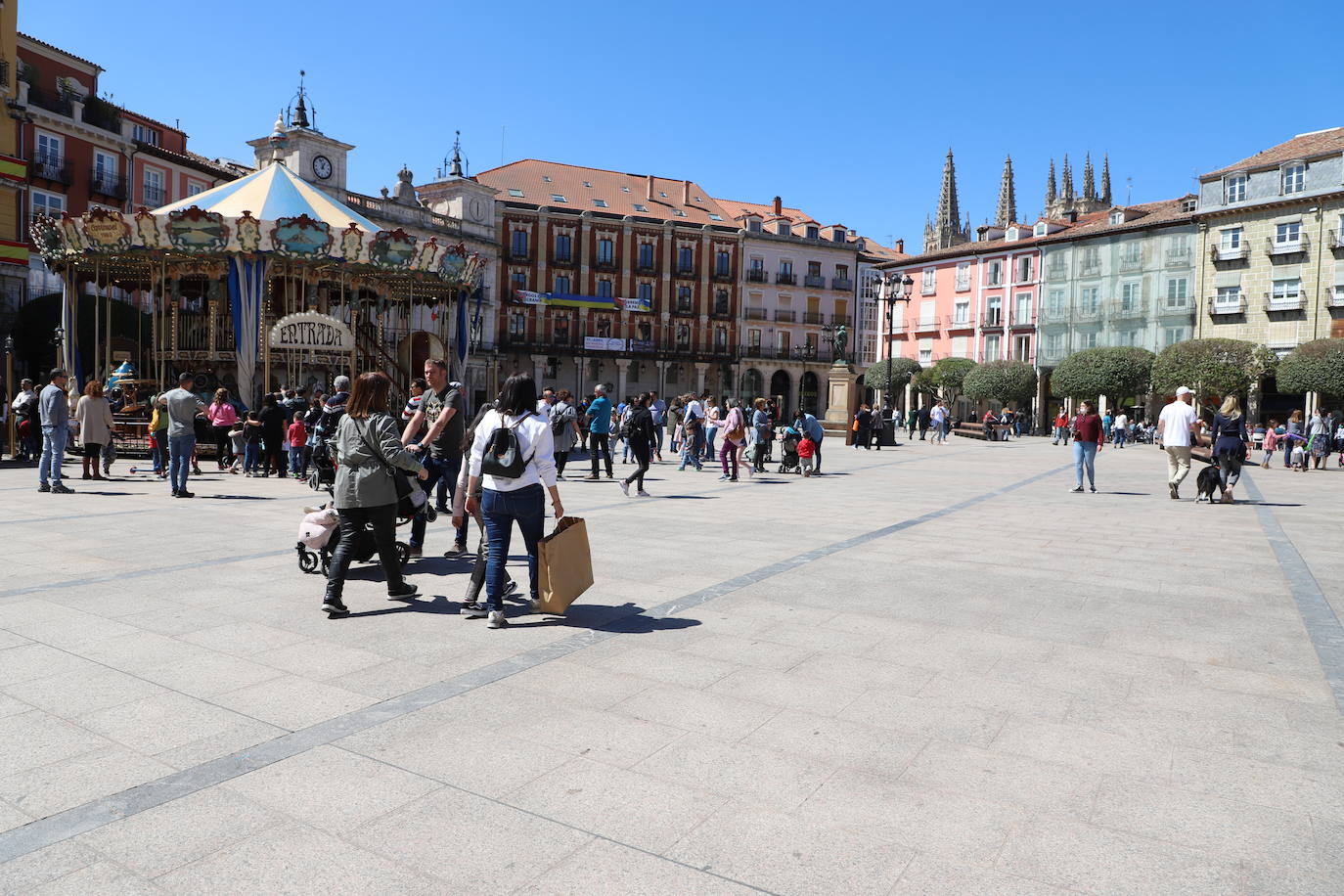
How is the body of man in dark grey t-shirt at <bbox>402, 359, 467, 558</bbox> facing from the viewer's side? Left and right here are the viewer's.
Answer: facing the viewer and to the left of the viewer

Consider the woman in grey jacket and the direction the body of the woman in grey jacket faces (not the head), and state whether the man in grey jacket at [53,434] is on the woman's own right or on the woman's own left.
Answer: on the woman's own left

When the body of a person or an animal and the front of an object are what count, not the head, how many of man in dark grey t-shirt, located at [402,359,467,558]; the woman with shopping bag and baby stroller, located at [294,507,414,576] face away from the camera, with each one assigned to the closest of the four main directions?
1

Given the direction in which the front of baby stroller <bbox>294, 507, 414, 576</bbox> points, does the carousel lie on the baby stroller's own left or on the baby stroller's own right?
on the baby stroller's own right

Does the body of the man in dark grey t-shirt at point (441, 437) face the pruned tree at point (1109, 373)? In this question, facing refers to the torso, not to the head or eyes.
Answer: no

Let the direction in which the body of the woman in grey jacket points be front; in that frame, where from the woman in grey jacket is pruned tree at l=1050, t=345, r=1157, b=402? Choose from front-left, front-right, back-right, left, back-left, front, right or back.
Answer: front

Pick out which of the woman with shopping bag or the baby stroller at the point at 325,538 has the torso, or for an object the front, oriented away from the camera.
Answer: the woman with shopping bag

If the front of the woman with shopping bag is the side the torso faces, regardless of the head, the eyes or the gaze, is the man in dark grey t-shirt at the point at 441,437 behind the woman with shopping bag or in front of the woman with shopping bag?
in front

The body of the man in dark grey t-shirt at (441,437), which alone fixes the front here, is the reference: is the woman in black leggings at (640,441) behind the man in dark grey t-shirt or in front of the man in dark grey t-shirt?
behind

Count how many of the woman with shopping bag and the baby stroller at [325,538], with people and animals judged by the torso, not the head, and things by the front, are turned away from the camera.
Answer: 1

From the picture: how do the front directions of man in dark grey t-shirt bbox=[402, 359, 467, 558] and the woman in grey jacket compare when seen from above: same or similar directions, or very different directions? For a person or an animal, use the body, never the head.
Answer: very different directions

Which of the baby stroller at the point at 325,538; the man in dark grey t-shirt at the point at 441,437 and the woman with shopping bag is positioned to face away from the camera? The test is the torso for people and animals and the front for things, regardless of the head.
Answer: the woman with shopping bag

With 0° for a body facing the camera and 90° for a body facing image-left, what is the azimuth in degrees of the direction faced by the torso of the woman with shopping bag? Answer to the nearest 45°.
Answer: approximately 180°

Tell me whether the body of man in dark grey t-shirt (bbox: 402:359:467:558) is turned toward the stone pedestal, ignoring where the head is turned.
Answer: no
